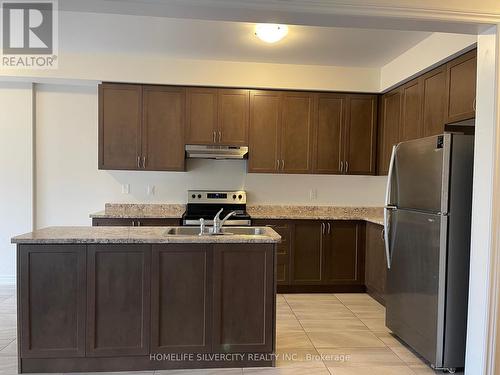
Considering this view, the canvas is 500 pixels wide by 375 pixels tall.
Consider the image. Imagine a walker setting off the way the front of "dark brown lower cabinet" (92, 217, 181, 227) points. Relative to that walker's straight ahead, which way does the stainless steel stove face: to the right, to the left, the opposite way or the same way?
the same way

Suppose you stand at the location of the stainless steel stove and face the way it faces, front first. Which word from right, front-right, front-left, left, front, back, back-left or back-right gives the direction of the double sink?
front

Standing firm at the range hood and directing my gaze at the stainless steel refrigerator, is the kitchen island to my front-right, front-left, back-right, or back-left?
front-right

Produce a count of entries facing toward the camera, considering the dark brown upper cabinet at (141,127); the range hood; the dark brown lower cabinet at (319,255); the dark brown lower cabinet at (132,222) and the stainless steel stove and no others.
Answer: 5

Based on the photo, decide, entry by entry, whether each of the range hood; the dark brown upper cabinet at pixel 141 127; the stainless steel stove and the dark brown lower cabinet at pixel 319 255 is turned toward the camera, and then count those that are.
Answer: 4

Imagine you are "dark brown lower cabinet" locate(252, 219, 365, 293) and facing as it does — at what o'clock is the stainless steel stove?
The stainless steel stove is roughly at 3 o'clock from the dark brown lower cabinet.

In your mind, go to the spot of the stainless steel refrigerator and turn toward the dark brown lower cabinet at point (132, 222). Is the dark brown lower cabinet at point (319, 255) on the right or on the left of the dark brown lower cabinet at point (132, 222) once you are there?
right

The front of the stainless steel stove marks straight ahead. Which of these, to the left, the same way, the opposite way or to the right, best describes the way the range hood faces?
the same way

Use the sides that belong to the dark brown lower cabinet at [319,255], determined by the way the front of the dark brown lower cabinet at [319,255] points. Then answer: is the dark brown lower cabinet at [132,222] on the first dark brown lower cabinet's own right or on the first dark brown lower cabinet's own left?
on the first dark brown lower cabinet's own right

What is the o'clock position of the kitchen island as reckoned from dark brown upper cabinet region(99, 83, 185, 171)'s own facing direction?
The kitchen island is roughly at 12 o'clock from the dark brown upper cabinet.

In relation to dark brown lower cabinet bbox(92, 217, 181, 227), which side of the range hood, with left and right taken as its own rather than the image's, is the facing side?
right

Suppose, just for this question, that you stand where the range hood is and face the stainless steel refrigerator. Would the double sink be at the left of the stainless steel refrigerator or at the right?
right

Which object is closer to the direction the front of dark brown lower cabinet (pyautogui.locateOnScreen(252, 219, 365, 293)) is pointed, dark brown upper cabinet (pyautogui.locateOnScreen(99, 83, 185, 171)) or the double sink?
the double sink

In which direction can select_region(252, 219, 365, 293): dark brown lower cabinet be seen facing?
toward the camera

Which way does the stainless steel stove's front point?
toward the camera
